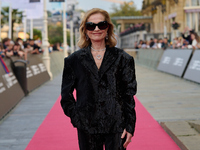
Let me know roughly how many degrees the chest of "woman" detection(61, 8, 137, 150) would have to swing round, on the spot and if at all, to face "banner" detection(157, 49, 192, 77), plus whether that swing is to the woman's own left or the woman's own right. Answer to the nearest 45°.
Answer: approximately 180°

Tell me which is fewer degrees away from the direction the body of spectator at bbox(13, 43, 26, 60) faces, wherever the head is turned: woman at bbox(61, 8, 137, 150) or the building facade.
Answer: the woman

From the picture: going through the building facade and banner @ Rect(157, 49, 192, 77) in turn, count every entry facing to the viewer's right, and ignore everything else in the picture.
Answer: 0

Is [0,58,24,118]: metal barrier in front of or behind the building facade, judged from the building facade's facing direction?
in front

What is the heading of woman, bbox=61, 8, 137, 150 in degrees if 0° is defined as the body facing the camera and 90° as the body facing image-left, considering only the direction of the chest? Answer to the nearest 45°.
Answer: approximately 0°

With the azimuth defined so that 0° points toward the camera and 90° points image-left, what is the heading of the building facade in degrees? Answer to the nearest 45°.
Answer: approximately 45°

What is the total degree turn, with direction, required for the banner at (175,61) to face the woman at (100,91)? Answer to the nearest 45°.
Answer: approximately 45° to its left

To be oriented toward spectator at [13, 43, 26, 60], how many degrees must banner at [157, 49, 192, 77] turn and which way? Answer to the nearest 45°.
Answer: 0° — it already faces them
